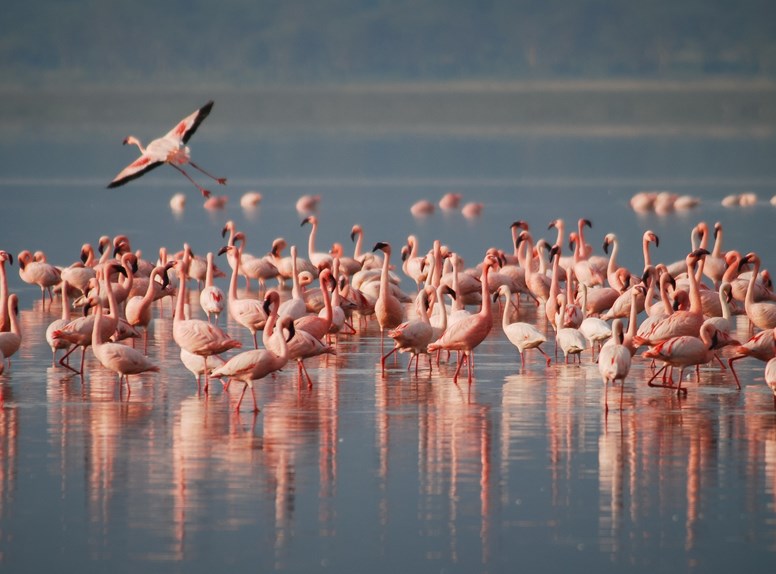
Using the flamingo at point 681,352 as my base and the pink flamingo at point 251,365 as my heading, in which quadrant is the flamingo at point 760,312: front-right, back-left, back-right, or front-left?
back-right

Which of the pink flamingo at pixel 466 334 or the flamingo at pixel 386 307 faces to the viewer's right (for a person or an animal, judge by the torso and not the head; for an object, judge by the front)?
the pink flamingo

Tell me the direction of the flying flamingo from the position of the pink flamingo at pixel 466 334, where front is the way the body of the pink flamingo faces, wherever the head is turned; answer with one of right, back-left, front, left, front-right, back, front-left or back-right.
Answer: back-left

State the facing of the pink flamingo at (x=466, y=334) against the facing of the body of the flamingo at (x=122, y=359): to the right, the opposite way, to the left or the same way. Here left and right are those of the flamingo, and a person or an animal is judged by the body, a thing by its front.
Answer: the opposite way

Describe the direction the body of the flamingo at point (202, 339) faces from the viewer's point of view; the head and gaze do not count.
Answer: to the viewer's left

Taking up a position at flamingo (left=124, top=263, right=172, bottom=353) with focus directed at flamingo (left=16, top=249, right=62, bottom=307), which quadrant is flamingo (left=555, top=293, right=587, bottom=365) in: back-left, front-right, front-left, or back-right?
back-right

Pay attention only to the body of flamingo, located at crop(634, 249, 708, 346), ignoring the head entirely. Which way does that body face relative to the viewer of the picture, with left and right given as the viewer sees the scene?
facing to the right of the viewer

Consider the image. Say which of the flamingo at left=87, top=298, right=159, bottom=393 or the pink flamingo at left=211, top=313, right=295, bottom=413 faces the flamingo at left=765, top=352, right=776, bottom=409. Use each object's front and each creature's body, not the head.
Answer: the pink flamingo

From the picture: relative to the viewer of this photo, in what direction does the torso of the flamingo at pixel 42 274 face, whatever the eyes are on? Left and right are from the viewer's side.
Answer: facing to the left of the viewer

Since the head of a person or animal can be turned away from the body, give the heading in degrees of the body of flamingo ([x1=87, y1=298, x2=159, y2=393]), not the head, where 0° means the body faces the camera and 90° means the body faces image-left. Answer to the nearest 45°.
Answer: approximately 90°

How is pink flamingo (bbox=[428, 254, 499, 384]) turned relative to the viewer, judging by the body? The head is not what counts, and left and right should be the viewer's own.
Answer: facing to the right of the viewer

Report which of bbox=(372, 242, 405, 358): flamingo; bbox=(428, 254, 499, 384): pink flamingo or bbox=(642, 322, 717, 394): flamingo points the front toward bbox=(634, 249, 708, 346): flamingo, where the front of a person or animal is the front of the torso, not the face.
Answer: the pink flamingo

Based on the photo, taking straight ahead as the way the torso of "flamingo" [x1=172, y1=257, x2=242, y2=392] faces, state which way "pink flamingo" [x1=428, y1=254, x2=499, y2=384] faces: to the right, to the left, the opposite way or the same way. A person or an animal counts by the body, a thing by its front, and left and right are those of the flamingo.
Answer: the opposite way

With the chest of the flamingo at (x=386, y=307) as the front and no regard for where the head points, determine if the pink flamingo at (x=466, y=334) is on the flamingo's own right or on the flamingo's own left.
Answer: on the flamingo's own left
